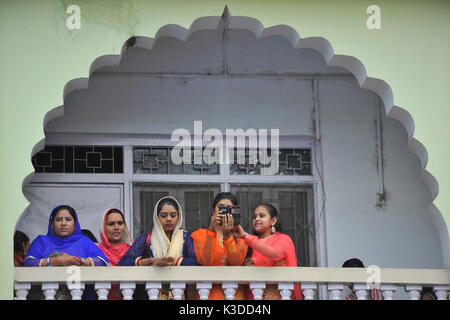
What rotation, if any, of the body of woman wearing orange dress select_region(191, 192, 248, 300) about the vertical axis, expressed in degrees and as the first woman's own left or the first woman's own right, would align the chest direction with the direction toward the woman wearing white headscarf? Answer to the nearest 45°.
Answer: approximately 90° to the first woman's own right

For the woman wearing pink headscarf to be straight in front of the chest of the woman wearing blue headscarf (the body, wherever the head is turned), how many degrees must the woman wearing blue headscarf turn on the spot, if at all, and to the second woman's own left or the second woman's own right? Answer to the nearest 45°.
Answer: approximately 135° to the second woman's own left

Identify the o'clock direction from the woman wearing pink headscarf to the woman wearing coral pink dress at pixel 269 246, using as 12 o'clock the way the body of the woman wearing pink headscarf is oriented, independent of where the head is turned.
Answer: The woman wearing coral pink dress is roughly at 10 o'clock from the woman wearing pink headscarf.

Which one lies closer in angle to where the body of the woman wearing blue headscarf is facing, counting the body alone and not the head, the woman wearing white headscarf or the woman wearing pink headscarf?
the woman wearing white headscarf

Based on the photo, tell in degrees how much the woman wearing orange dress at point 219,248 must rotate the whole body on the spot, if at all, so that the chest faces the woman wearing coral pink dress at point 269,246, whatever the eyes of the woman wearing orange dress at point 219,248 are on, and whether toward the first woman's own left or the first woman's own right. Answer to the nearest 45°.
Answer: approximately 90° to the first woman's own left

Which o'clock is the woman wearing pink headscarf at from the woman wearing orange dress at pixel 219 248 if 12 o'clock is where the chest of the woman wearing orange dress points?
The woman wearing pink headscarf is roughly at 4 o'clock from the woman wearing orange dress.

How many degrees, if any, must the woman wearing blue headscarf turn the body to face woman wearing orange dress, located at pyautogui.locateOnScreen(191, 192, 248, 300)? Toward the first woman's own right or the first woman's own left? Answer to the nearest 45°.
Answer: approximately 90° to the first woman's own left

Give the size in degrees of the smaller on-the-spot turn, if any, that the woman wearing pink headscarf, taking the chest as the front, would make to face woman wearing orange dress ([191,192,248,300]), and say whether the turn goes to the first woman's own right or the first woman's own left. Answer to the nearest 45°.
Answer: approximately 45° to the first woman's own left

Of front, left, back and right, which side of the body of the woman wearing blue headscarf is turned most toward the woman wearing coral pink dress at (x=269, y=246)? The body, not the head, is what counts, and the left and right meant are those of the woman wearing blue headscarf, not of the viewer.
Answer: left
